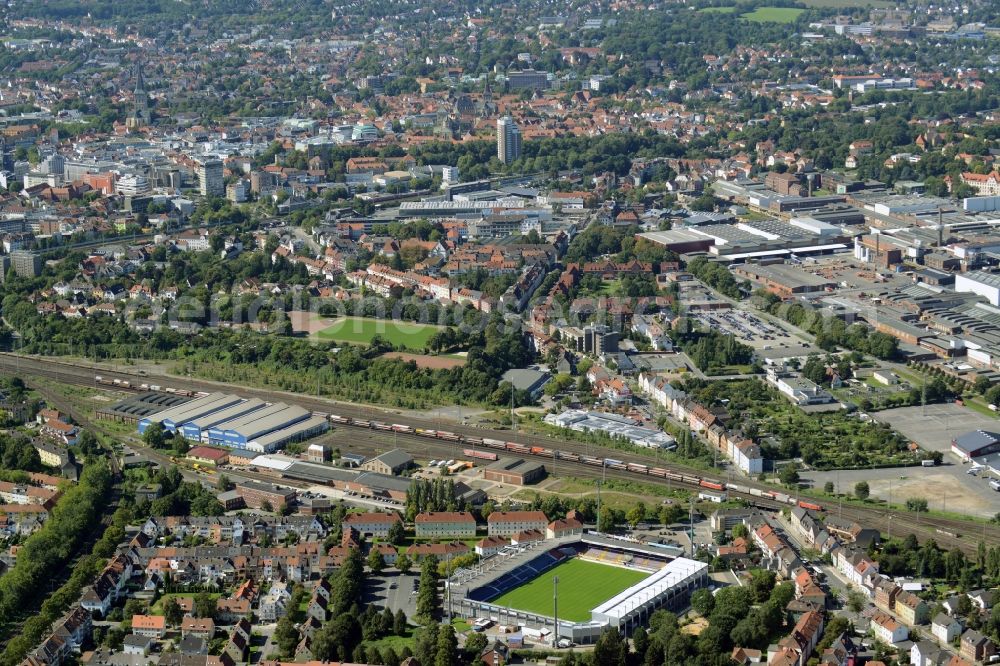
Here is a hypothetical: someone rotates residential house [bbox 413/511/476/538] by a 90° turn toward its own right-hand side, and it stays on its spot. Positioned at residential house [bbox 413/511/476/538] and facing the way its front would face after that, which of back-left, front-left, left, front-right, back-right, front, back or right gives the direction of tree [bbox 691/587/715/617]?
back-left

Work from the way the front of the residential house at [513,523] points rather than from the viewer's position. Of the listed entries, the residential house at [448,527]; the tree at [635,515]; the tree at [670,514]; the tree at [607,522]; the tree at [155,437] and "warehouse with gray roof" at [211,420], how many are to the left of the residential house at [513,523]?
3

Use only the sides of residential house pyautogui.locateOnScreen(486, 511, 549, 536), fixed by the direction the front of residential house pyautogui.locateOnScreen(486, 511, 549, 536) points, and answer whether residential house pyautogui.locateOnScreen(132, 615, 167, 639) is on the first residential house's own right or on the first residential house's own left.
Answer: on the first residential house's own right

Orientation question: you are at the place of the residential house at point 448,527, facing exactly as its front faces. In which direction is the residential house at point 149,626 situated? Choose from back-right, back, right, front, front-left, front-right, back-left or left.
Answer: front-right

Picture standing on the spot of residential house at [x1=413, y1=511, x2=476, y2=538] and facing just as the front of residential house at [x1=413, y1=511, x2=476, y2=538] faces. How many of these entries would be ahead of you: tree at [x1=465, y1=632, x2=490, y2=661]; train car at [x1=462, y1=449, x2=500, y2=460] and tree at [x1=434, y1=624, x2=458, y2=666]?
2

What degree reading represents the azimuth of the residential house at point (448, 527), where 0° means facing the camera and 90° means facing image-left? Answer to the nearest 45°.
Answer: approximately 0°

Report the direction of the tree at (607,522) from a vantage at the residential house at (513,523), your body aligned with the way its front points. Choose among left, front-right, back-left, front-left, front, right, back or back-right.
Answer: left

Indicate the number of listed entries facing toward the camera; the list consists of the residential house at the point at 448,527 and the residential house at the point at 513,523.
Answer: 2

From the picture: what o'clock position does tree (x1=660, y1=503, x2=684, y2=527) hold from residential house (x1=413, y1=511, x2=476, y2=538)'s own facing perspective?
The tree is roughly at 9 o'clock from the residential house.

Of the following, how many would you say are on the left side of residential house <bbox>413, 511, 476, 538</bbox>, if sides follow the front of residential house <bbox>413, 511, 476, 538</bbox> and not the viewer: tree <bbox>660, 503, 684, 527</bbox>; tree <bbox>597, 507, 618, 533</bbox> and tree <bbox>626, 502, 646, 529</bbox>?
3

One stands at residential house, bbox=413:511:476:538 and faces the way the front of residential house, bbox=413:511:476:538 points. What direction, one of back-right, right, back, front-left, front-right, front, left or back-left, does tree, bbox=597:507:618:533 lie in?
left

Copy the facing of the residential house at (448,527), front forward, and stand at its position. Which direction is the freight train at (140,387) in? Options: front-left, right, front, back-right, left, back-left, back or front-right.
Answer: back-right

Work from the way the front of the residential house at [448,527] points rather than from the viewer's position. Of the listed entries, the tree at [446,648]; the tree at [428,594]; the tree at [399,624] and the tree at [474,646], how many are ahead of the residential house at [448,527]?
4

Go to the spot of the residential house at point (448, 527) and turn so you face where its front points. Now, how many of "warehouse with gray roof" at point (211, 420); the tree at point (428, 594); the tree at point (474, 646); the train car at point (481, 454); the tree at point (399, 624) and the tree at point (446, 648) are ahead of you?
4
